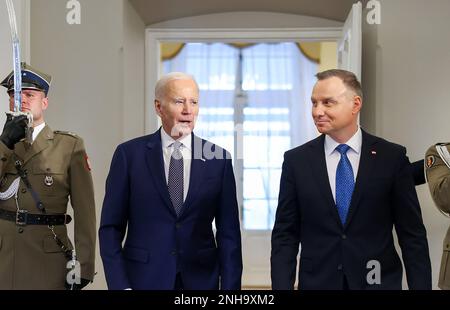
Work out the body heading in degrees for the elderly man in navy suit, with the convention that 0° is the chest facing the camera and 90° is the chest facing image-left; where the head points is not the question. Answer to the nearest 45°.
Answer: approximately 0°

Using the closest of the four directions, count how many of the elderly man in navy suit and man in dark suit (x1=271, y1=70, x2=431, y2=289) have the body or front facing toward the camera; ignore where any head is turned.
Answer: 2

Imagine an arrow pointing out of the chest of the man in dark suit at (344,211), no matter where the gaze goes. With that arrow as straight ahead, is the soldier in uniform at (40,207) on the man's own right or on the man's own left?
on the man's own right

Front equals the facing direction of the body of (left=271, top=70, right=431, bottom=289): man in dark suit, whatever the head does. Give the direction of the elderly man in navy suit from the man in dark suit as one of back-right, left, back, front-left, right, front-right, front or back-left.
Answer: right

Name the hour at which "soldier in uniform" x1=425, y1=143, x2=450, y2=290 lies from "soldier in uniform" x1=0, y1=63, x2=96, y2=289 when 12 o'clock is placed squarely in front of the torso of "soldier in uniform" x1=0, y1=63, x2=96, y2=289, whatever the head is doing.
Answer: "soldier in uniform" x1=425, y1=143, x2=450, y2=290 is roughly at 8 o'clock from "soldier in uniform" x1=0, y1=63, x2=96, y2=289.

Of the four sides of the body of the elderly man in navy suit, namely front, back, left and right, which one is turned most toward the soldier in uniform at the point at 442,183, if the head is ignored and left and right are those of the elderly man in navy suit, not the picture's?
left

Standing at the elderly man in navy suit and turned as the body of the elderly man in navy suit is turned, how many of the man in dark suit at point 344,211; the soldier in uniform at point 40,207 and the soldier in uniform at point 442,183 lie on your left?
2

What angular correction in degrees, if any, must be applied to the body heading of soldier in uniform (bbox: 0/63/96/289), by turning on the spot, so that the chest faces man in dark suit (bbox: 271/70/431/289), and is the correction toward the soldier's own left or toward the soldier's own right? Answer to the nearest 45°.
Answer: approximately 90° to the soldier's own left

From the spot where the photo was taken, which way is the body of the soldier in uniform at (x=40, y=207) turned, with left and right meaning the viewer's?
facing the viewer and to the left of the viewer

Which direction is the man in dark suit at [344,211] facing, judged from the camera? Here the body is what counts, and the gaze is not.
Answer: toward the camera

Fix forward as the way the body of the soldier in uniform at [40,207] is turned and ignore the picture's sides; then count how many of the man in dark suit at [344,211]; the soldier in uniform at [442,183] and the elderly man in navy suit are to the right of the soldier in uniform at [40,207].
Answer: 0

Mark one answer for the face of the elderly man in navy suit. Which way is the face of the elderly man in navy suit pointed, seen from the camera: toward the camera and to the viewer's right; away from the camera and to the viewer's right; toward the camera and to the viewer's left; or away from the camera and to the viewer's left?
toward the camera and to the viewer's right

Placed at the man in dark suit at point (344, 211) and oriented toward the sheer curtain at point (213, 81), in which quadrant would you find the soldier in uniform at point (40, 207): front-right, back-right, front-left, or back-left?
front-left

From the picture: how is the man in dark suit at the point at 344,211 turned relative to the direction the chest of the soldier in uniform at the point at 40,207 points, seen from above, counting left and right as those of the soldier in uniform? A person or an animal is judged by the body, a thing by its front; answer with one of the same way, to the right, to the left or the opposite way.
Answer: the same way

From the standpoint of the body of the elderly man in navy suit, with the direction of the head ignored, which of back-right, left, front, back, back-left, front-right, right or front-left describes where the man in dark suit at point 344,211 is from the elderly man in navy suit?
left

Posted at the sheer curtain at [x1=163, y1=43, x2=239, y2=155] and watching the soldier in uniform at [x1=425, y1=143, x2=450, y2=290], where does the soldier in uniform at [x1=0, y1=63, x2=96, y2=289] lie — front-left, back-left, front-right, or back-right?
front-right

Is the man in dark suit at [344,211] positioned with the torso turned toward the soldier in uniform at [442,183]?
no
